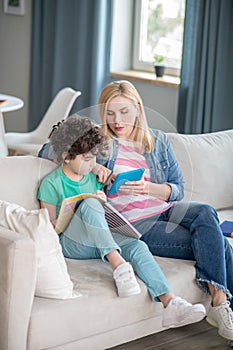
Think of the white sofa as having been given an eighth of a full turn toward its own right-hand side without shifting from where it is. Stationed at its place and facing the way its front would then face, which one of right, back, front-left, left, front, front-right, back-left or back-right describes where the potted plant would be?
back

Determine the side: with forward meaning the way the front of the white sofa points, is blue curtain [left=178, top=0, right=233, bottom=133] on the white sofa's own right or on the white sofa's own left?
on the white sofa's own left

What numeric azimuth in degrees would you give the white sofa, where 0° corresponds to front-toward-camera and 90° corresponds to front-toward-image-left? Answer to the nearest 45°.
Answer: approximately 315°

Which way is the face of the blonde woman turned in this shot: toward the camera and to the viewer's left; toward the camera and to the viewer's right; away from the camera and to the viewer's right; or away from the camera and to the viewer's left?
toward the camera and to the viewer's left
